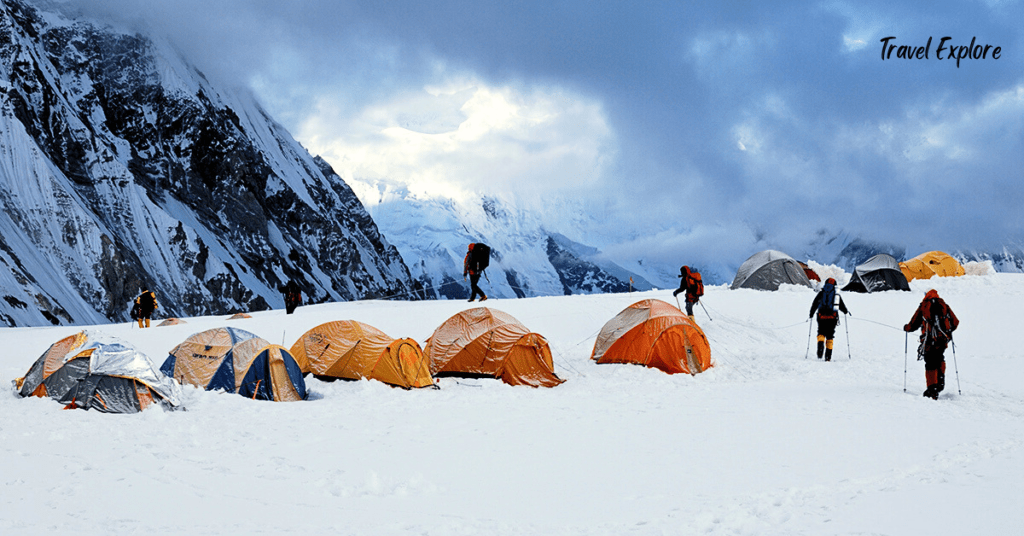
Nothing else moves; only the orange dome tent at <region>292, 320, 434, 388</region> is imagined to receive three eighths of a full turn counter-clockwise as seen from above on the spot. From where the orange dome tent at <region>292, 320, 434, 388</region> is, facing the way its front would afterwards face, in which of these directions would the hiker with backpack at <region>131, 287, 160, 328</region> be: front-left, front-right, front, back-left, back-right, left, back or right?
front-left

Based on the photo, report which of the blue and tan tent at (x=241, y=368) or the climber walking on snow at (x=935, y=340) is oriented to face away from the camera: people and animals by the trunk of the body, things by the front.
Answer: the climber walking on snow

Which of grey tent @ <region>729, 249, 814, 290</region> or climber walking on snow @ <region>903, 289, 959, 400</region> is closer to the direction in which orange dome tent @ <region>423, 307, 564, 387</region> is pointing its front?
the climber walking on snow

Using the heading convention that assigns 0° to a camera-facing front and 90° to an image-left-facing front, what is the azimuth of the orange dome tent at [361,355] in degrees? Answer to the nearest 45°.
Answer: approximately 315°

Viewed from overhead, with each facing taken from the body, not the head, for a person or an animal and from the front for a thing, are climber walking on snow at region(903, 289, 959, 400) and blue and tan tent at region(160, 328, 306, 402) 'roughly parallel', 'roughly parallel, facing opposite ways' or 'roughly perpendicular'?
roughly perpendicular

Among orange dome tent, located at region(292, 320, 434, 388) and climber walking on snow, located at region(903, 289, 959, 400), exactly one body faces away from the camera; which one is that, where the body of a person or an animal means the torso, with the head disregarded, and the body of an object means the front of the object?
the climber walking on snow

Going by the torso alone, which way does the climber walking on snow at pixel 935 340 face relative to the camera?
away from the camera

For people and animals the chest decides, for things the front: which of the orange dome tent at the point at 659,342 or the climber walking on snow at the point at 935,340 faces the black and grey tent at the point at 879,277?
the climber walking on snow

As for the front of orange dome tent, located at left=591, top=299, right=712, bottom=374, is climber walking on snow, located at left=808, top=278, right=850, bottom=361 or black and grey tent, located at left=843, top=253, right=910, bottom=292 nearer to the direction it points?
the climber walking on snow

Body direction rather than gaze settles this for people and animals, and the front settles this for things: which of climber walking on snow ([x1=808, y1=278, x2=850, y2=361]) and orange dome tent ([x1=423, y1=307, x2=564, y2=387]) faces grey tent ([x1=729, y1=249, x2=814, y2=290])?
the climber walking on snow

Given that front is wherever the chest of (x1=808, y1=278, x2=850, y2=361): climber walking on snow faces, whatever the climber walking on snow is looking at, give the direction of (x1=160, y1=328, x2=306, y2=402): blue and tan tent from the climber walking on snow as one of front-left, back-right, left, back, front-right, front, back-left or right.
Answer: back-left

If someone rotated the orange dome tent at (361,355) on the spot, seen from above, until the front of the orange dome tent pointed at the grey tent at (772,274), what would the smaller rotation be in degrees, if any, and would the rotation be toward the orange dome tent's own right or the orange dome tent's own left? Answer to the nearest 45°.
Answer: approximately 90° to the orange dome tent's own left

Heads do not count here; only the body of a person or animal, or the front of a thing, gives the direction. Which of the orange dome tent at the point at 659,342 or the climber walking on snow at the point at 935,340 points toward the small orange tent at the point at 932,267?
the climber walking on snow

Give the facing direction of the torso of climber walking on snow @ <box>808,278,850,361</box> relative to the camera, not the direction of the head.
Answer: away from the camera

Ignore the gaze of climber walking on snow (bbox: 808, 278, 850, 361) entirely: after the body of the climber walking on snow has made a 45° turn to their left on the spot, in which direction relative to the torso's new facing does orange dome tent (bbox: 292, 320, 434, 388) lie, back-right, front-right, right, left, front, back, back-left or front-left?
left

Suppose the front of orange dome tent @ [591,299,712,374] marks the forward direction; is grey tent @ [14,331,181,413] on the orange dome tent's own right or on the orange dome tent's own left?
on the orange dome tent's own right

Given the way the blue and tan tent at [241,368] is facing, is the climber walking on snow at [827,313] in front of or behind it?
in front

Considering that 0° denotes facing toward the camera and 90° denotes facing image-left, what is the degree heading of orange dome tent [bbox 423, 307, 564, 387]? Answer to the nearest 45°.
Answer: approximately 315°

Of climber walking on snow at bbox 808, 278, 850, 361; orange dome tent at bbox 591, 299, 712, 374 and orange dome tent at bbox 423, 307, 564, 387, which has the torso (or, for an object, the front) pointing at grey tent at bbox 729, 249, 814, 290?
the climber walking on snow

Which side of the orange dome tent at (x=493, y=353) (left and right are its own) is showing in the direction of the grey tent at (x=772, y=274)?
left
